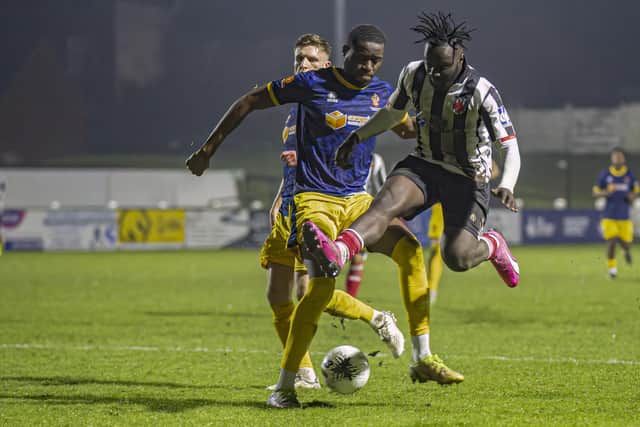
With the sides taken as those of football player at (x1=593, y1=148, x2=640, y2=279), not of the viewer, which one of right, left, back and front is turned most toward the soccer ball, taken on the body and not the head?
front

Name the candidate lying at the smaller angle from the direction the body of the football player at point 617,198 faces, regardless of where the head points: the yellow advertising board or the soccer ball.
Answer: the soccer ball

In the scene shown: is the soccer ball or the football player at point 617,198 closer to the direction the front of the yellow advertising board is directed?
the soccer ball

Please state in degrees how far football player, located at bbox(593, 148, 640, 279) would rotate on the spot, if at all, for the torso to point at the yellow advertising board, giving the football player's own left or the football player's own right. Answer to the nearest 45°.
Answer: approximately 135° to the football player's own right

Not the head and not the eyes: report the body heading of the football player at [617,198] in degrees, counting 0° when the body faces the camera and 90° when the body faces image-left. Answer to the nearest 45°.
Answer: approximately 0°

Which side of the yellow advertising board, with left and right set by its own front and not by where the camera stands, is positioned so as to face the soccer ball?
front

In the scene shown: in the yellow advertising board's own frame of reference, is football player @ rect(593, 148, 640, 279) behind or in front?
in front

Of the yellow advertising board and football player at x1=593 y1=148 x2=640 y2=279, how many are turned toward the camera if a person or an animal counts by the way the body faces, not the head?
2
